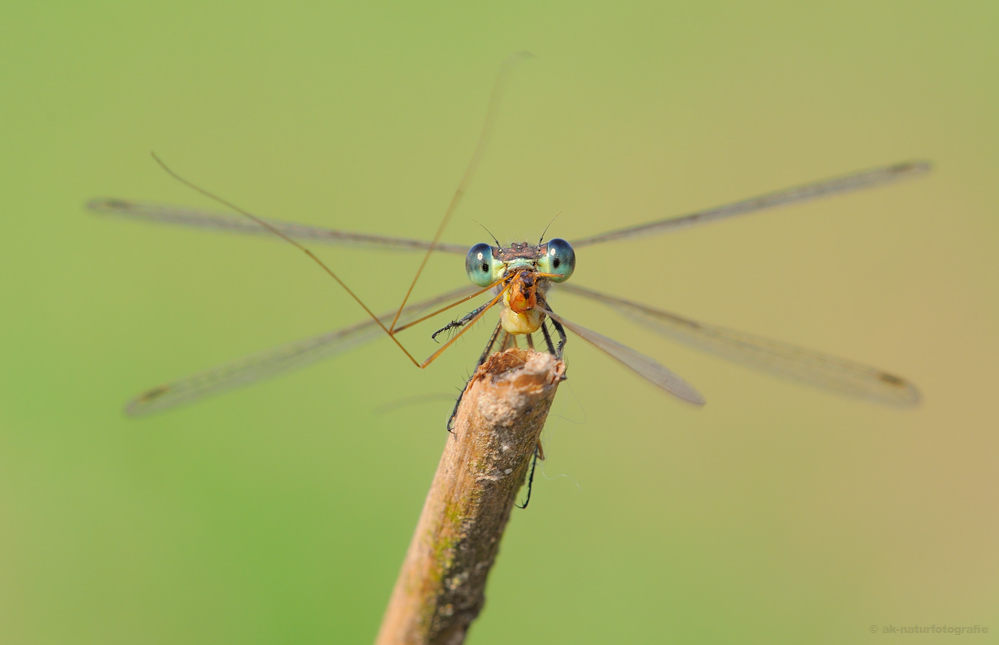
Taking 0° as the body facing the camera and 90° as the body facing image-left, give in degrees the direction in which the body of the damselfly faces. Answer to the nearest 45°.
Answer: approximately 0°
